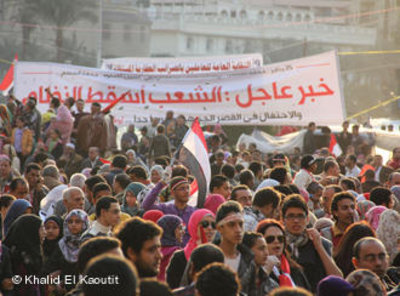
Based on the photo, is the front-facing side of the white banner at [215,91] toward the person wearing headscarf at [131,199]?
yes

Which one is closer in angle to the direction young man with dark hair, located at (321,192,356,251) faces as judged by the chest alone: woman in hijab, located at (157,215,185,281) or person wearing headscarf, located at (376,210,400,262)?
the person wearing headscarf

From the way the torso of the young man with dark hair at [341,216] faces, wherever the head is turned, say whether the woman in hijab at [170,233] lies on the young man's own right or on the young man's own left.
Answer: on the young man's own right

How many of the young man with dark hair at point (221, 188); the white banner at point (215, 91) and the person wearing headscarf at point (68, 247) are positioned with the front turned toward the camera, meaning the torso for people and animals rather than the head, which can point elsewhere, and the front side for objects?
2
